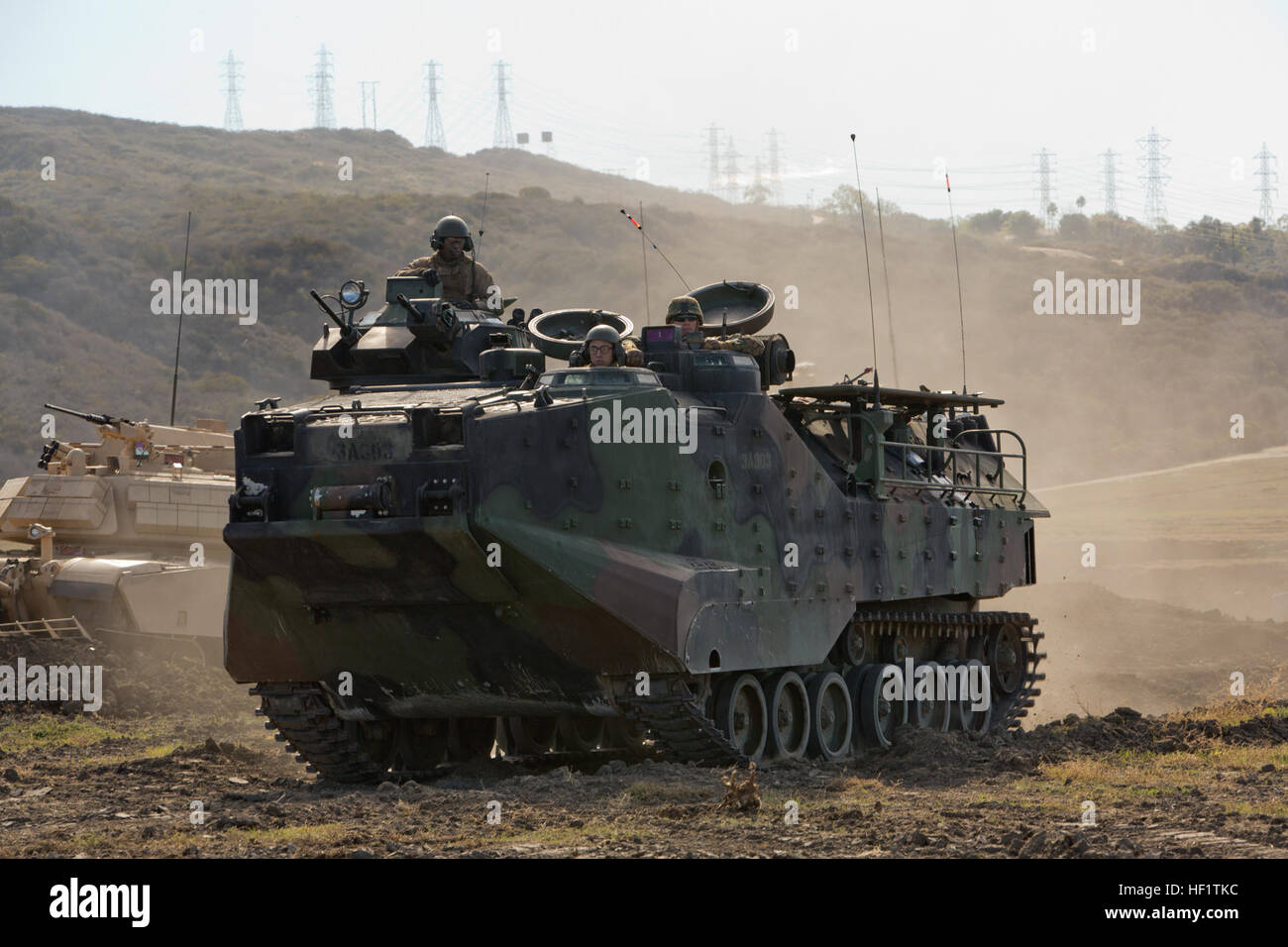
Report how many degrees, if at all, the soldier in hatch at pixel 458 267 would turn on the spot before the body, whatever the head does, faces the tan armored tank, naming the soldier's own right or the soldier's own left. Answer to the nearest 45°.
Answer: approximately 135° to the soldier's own right

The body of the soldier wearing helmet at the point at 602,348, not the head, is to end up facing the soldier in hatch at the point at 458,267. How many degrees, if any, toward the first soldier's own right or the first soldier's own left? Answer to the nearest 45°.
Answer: approximately 90° to the first soldier's own right

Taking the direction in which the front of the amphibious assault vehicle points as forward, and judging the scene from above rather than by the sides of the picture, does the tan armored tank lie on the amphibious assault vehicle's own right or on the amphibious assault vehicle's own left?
on the amphibious assault vehicle's own right

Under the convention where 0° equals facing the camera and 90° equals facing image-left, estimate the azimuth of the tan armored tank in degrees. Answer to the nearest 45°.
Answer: approximately 45°

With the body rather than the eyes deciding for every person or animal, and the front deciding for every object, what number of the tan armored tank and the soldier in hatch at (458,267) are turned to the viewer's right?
0

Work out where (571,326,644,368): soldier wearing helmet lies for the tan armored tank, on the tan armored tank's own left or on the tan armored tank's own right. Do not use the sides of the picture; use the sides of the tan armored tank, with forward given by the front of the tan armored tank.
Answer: on the tan armored tank's own left

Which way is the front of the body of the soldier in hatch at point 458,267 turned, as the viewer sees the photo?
toward the camera

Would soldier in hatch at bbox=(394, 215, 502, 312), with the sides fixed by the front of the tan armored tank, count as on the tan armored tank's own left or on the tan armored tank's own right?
on the tan armored tank's own left

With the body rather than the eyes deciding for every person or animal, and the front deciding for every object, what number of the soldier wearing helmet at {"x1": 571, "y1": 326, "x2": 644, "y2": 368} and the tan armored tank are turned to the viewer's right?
0

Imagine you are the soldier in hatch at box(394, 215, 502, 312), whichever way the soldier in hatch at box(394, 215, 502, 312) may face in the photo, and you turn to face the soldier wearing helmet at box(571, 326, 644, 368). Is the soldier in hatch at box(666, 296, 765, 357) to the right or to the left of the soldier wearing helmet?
left
